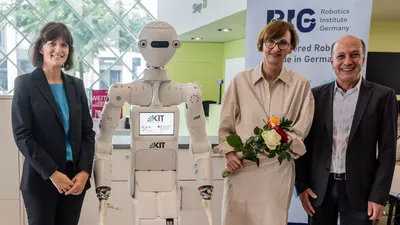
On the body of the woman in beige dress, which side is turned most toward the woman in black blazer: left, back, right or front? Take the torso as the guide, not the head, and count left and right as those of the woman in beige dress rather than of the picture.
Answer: right

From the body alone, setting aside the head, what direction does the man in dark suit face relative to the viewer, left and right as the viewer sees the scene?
facing the viewer

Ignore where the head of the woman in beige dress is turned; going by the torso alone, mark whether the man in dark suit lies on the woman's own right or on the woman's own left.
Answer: on the woman's own left

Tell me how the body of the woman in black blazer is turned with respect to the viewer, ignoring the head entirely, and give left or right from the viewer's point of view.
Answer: facing the viewer and to the right of the viewer

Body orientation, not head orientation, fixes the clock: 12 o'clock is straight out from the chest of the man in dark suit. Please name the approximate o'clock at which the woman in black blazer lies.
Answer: The woman in black blazer is roughly at 2 o'clock from the man in dark suit.

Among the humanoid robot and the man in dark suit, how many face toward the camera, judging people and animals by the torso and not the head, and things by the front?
2

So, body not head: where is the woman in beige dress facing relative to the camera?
toward the camera

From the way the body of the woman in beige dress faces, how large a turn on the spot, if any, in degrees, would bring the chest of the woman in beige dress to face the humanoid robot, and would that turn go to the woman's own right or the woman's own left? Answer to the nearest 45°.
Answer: approximately 90° to the woman's own right

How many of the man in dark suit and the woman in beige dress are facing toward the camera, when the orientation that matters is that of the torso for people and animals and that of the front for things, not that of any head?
2
